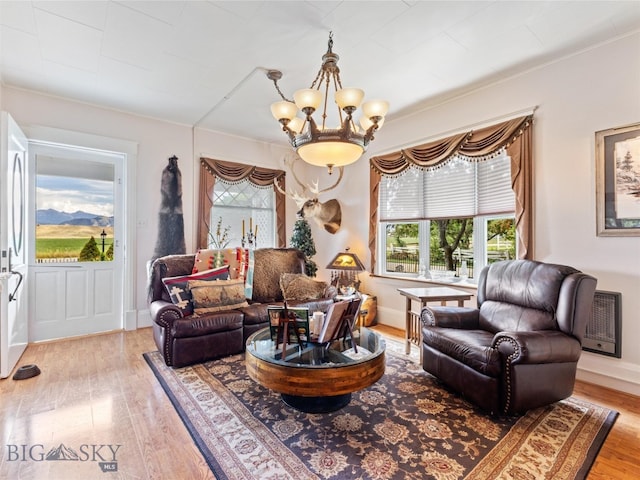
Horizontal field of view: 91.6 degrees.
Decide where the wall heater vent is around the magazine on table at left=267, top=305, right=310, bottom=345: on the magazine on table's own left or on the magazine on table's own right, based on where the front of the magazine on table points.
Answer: on the magazine on table's own left

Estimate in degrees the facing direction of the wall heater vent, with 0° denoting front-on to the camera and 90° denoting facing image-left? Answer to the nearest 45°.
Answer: approximately 45°

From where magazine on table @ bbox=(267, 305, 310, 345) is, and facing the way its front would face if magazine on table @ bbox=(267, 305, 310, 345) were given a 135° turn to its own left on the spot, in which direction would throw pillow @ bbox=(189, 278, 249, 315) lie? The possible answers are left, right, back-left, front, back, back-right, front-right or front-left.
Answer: left

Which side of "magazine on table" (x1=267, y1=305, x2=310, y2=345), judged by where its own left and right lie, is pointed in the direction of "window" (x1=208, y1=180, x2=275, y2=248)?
back

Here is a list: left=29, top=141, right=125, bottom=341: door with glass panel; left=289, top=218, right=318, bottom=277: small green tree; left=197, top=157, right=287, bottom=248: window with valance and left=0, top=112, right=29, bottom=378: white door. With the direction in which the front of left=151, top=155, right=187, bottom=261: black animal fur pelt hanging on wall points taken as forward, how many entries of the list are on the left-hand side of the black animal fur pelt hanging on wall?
2

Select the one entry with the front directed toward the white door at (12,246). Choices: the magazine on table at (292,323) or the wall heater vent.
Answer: the wall heater vent

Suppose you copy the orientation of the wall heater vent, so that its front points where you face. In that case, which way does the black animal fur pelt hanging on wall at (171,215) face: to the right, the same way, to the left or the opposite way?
to the left

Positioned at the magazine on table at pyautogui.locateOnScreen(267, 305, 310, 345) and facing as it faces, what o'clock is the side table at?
The side table is roughly at 8 o'clock from the magazine on table.

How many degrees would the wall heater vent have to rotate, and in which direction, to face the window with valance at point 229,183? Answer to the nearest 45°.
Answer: approximately 45° to its right

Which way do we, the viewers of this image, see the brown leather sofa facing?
facing the viewer and to the right of the viewer

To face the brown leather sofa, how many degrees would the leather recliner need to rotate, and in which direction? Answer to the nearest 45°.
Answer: approximately 45° to its right

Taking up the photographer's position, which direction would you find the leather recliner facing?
facing the viewer and to the left of the viewer

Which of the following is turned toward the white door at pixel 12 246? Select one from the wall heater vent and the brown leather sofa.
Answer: the wall heater vent

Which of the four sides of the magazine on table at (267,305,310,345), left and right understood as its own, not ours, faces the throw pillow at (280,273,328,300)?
back

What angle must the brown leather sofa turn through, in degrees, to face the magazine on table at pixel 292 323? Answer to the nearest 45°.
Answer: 0° — it already faces it
